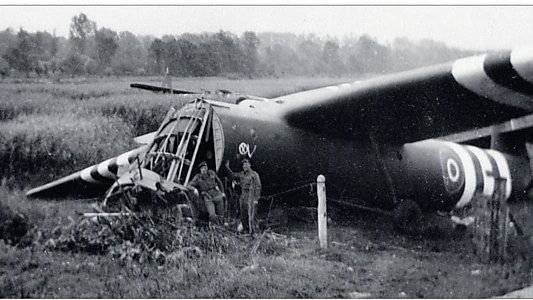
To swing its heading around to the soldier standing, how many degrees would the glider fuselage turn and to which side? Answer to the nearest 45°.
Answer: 0° — it already faces them

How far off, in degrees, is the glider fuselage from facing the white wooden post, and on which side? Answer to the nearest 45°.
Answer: approximately 45° to its left

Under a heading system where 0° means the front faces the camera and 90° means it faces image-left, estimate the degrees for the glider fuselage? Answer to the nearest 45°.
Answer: approximately 45°
